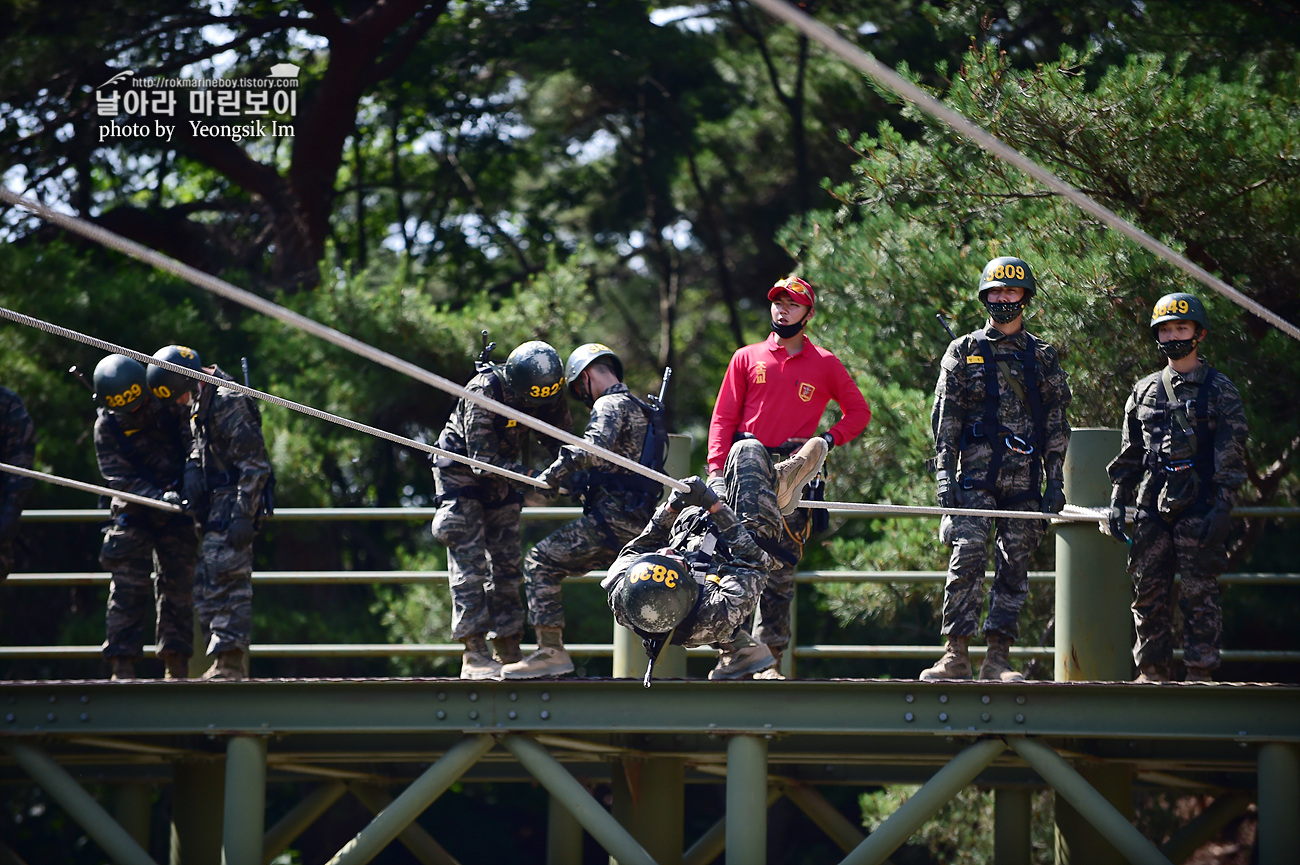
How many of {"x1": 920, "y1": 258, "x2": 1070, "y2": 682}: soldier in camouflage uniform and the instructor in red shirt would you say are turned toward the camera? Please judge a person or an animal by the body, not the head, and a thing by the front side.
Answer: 2

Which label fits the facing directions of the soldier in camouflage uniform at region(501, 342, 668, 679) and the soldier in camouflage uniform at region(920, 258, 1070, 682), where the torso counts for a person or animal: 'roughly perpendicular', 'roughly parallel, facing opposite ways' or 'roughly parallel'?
roughly perpendicular

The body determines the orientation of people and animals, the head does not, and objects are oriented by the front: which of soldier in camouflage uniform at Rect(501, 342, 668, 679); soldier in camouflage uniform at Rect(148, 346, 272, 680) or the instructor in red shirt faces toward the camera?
the instructor in red shirt

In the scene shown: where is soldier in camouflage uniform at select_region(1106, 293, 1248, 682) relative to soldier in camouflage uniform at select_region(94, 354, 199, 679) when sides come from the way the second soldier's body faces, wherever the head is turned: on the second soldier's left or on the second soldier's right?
on the second soldier's left

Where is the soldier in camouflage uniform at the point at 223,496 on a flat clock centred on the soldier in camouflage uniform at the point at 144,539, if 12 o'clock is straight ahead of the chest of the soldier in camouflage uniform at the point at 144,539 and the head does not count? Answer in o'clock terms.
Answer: the soldier in camouflage uniform at the point at 223,496 is roughly at 11 o'clock from the soldier in camouflage uniform at the point at 144,539.

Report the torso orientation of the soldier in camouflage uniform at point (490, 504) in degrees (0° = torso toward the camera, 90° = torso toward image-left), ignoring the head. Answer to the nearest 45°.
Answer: approximately 315°

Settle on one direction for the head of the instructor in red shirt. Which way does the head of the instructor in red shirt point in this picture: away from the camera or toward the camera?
toward the camera

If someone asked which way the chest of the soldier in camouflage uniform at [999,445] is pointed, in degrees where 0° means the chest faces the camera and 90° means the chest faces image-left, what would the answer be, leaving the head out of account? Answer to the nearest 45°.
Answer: approximately 0°

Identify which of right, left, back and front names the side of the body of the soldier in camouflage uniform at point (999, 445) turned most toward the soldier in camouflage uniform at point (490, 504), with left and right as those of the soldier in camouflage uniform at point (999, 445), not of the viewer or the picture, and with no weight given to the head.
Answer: right

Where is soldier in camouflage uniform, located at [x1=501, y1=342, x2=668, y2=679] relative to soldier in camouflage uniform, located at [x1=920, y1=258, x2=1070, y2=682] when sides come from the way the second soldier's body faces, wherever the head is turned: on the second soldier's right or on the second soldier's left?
on the second soldier's right

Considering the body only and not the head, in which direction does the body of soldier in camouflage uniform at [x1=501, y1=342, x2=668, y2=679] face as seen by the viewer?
to the viewer's left

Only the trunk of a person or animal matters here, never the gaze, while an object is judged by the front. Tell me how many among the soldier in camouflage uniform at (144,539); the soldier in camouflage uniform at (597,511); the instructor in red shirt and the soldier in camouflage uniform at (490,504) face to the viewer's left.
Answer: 1
